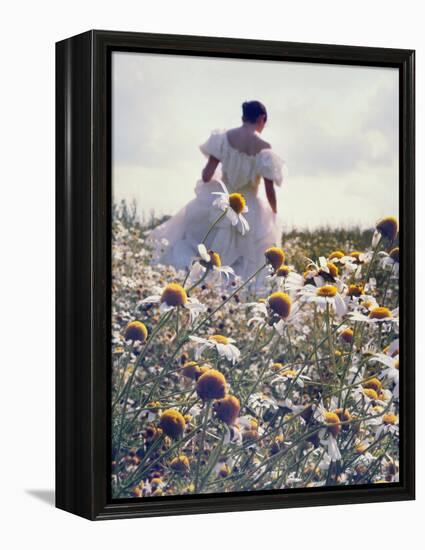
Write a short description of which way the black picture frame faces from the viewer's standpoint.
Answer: facing the viewer and to the right of the viewer
